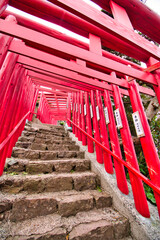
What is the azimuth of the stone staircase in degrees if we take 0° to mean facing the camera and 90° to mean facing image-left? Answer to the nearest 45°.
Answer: approximately 0°
